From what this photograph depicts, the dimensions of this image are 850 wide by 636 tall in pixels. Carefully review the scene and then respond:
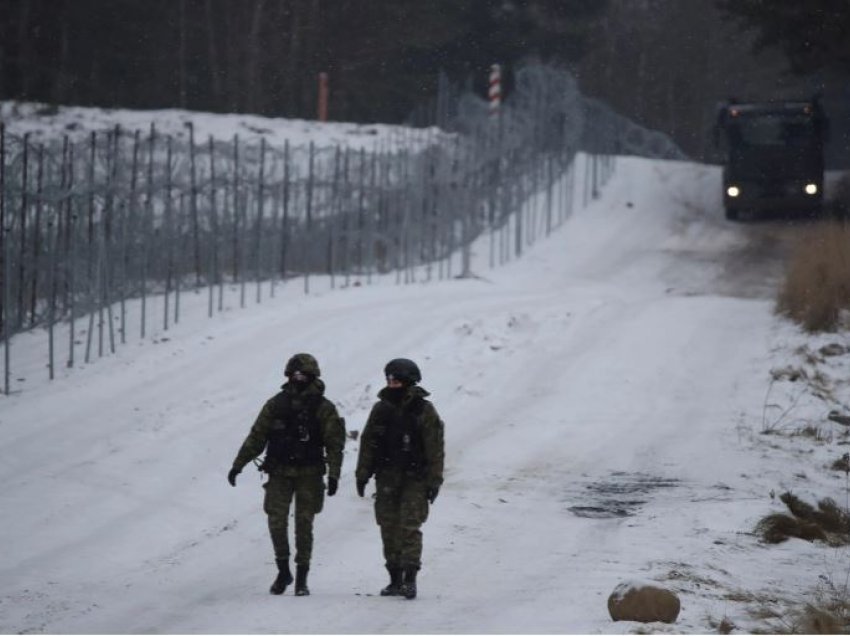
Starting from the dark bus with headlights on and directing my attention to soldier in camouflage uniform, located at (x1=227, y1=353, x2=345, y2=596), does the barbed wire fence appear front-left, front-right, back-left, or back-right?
front-right

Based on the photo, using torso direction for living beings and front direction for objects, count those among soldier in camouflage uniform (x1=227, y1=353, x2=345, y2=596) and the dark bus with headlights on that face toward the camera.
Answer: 2

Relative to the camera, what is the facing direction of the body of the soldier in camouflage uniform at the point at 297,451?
toward the camera

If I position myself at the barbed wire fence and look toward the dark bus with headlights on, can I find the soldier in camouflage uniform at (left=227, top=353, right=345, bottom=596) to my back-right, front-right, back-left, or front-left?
back-right

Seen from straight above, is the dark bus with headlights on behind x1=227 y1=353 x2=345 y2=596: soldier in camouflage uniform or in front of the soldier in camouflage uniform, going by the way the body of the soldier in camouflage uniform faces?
behind

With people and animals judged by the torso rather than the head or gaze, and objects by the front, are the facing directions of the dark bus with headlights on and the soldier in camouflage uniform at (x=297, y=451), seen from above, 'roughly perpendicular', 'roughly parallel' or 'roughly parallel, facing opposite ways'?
roughly parallel

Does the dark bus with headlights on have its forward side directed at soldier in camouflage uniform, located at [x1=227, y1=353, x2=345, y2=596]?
yes

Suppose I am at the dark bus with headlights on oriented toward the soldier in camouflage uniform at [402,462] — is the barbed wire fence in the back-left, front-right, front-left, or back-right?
front-right

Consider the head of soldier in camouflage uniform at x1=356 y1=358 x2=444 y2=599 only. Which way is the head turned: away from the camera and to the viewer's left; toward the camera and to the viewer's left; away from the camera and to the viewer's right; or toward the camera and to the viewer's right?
toward the camera and to the viewer's left

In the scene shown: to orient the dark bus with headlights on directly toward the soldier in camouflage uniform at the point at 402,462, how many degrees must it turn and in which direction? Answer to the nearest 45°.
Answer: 0° — it already faces them

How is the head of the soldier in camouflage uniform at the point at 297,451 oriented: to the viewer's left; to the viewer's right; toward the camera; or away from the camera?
toward the camera
